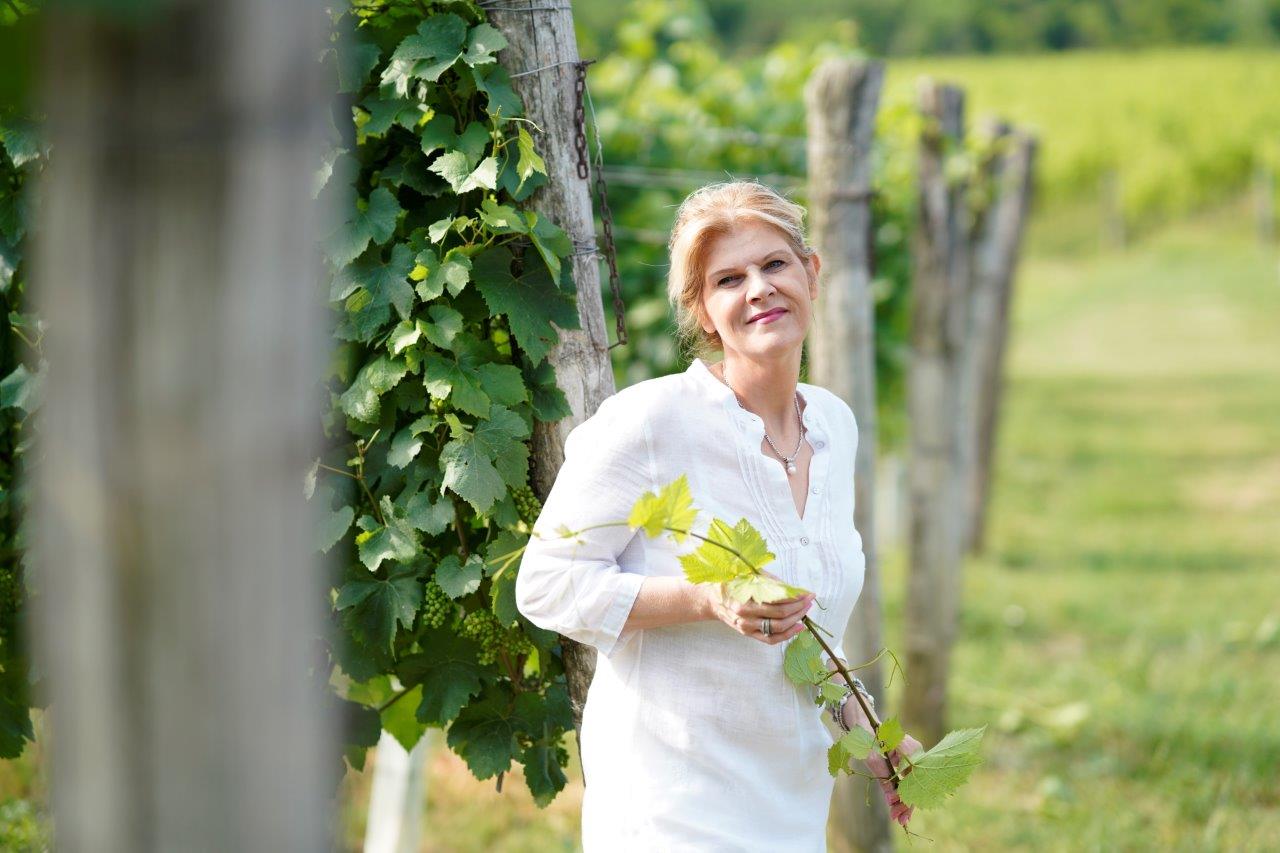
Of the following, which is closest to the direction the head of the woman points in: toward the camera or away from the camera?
toward the camera

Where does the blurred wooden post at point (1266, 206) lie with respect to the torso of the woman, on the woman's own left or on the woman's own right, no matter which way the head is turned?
on the woman's own left

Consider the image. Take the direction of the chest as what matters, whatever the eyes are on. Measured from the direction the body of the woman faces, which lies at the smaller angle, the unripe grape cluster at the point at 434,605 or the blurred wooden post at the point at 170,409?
the blurred wooden post

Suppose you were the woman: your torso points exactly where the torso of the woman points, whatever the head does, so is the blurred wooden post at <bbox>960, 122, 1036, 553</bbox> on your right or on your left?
on your left

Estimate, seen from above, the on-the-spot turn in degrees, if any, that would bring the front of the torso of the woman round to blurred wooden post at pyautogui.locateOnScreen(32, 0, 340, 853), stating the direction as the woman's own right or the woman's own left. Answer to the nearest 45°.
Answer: approximately 45° to the woman's own right

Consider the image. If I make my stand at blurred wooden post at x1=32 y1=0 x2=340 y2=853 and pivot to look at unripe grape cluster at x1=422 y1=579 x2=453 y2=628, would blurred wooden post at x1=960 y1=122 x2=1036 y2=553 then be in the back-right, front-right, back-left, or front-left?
front-right
